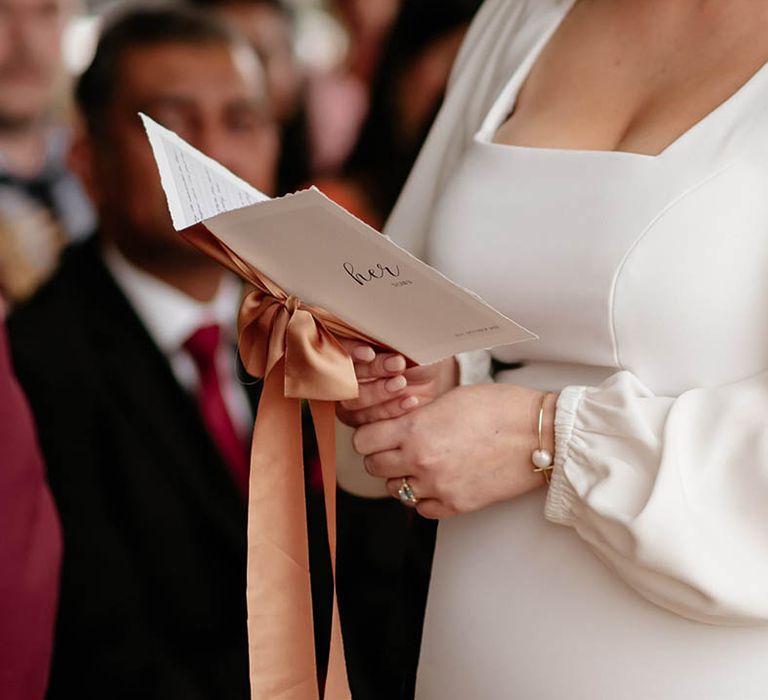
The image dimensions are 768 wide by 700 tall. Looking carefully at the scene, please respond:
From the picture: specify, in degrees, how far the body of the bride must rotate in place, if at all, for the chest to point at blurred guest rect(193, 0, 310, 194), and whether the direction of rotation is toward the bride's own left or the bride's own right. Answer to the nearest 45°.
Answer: approximately 90° to the bride's own right

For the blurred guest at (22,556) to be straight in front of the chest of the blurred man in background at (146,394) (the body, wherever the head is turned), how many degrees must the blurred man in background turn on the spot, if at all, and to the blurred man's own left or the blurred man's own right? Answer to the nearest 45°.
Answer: approximately 45° to the blurred man's own right

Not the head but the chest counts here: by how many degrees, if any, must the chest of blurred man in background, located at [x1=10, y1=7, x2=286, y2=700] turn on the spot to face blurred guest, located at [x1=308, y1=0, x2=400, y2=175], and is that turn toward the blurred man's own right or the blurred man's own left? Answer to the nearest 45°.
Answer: approximately 90° to the blurred man's own left

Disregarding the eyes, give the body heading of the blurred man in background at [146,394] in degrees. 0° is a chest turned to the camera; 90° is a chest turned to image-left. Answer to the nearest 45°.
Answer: approximately 315°

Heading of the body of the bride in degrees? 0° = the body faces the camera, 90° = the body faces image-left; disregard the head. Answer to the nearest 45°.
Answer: approximately 45°

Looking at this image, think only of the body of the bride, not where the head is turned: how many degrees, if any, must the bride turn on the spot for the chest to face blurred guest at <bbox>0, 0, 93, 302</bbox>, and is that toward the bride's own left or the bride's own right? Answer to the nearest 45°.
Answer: approximately 90° to the bride's own right

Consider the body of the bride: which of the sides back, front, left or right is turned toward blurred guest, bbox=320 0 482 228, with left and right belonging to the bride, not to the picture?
right

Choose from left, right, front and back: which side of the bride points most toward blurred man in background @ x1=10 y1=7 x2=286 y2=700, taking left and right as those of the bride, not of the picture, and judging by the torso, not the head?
right
